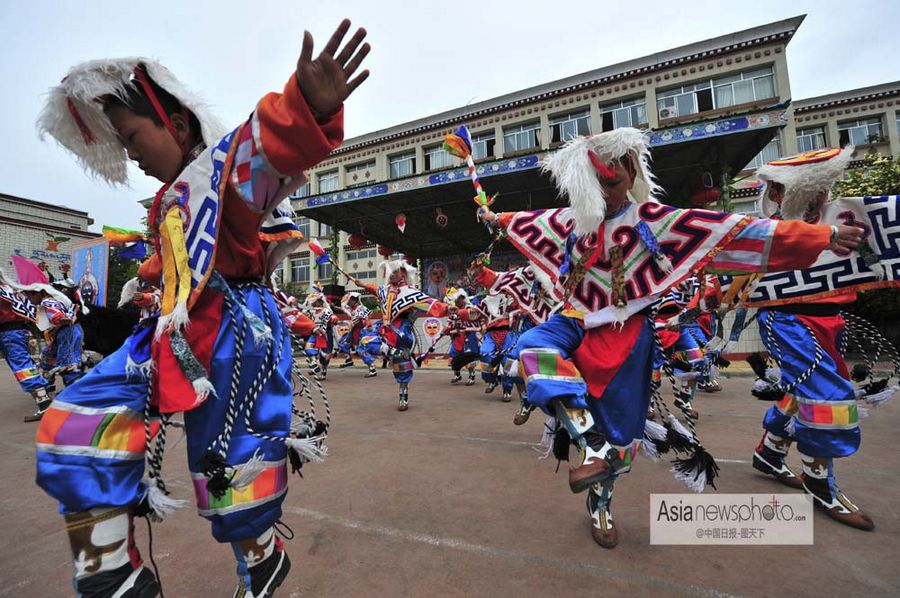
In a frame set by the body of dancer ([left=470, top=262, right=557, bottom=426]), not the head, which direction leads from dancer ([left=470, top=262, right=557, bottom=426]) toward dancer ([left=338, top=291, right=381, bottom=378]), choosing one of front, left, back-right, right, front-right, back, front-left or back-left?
right

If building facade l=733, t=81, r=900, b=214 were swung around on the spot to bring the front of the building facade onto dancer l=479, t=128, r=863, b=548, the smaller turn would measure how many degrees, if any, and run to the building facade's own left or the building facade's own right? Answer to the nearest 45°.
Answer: approximately 45° to the building facade's own left

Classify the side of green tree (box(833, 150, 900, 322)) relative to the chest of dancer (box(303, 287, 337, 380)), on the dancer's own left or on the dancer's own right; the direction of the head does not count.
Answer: on the dancer's own left

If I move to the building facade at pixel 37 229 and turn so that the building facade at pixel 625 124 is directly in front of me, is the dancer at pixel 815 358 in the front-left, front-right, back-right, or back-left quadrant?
front-right

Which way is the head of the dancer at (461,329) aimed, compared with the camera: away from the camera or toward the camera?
toward the camera

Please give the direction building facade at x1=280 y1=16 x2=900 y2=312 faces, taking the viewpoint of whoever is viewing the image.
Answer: facing the viewer and to the left of the viewer

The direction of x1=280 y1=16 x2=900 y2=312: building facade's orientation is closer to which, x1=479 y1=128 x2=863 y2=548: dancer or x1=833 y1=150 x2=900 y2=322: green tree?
the dancer

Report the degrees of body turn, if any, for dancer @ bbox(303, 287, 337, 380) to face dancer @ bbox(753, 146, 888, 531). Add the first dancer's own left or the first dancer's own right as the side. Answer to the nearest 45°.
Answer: approximately 45° to the first dancer's own left

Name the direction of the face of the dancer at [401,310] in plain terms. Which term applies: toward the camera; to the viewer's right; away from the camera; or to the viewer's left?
toward the camera

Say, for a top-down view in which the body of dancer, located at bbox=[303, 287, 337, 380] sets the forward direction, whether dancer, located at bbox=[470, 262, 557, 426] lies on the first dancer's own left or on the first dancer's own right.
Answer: on the first dancer's own left

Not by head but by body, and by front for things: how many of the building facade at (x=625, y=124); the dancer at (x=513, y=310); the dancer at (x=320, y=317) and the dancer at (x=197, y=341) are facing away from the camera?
0

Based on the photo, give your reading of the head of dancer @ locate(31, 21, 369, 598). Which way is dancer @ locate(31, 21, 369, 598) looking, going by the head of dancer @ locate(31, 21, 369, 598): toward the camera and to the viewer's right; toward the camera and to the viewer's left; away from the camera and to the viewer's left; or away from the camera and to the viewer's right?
toward the camera and to the viewer's left
